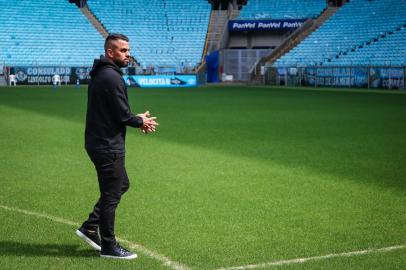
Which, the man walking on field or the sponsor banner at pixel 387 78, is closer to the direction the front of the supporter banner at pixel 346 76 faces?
the man walking on field

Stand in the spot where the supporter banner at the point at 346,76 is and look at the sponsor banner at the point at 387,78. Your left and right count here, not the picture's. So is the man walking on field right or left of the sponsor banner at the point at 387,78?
right

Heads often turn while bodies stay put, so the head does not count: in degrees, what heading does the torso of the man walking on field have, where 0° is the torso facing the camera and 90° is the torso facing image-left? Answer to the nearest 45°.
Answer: approximately 270°

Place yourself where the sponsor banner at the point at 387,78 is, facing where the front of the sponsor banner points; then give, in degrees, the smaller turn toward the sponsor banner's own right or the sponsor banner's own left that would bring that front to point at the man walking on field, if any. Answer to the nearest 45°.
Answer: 0° — it already faces them

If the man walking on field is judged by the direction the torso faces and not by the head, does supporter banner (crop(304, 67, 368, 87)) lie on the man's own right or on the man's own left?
on the man's own left

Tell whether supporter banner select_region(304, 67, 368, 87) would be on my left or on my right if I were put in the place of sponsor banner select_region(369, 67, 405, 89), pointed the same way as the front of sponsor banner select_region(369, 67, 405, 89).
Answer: on my right

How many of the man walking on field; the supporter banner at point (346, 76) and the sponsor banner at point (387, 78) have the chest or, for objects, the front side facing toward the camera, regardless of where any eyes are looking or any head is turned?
2

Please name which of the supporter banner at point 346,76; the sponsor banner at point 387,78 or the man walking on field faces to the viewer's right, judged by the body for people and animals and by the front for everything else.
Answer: the man walking on field

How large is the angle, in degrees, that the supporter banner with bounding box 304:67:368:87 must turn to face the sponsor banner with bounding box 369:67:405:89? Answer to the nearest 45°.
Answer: approximately 45° to its left

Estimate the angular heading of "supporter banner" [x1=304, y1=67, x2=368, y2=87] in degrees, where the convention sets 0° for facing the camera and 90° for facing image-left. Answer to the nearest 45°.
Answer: approximately 0°

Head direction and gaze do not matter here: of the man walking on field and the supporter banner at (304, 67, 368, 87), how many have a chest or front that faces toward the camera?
1
